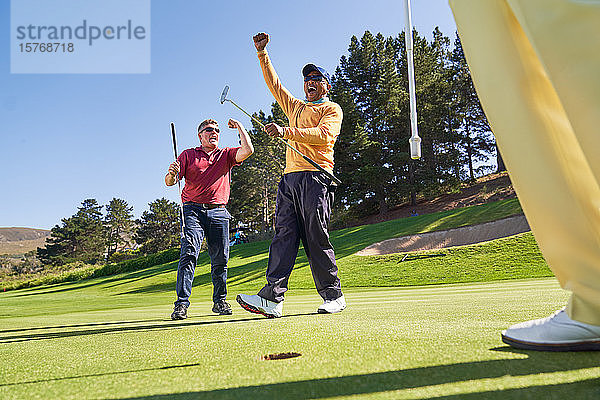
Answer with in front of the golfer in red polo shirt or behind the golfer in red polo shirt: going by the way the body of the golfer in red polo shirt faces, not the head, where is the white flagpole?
in front

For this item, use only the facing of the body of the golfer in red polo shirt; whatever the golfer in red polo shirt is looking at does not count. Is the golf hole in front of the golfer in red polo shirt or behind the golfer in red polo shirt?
in front

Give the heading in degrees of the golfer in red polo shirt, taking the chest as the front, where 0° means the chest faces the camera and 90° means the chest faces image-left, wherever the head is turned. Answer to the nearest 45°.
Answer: approximately 0°
